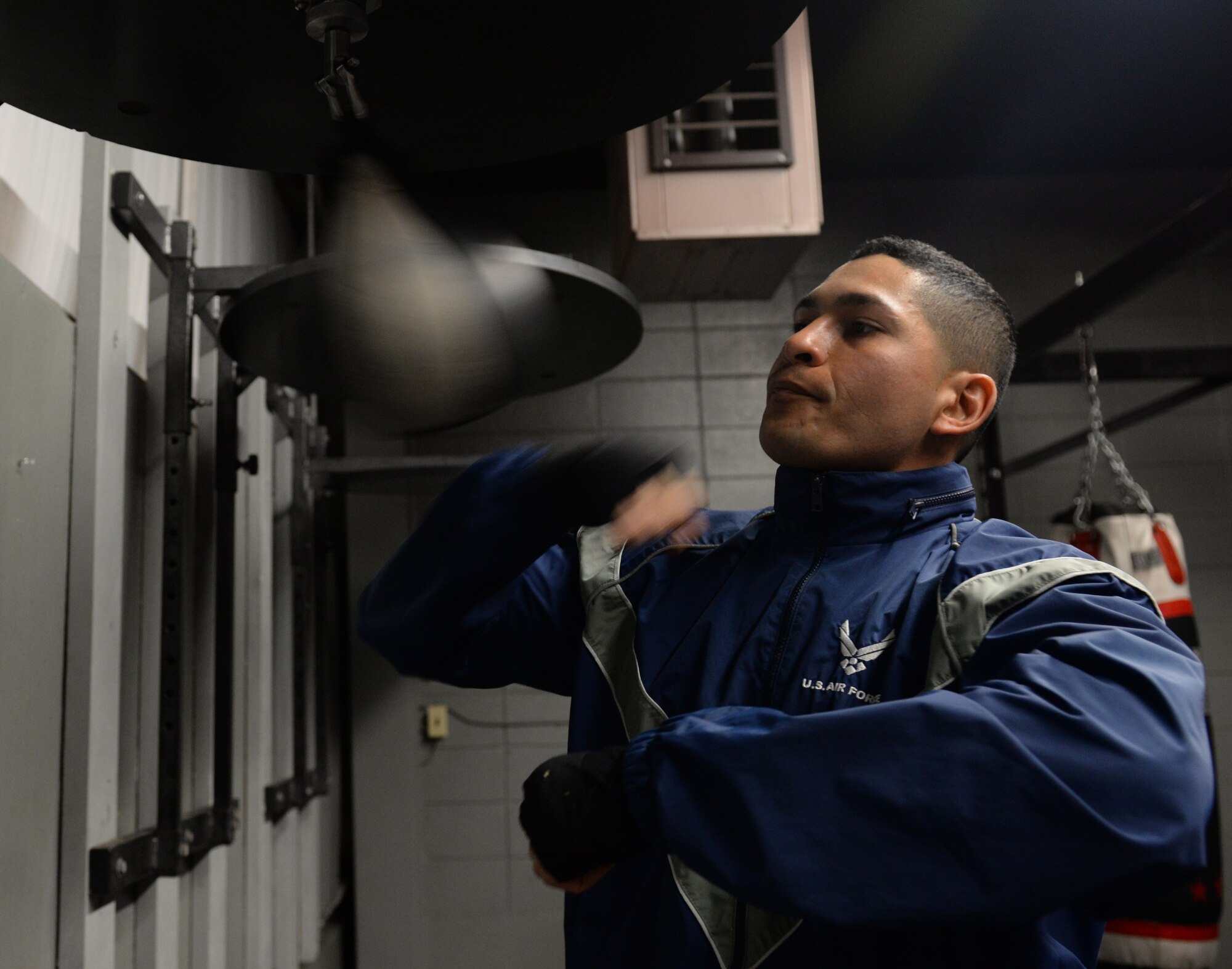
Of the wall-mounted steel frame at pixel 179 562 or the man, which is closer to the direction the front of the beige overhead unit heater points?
the man

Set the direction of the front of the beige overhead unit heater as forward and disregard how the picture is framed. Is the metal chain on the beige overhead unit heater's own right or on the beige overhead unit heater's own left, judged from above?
on the beige overhead unit heater's own left

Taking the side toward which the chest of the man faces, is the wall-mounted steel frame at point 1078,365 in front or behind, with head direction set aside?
behind

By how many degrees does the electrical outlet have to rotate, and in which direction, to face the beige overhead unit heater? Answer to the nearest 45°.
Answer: approximately 45° to its left

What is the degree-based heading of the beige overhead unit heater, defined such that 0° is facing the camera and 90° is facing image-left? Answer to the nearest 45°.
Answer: approximately 0°

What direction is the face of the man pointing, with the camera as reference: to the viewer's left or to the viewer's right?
to the viewer's left

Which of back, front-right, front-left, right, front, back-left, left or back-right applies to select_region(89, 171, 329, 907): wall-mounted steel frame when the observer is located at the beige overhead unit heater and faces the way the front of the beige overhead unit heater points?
front-right

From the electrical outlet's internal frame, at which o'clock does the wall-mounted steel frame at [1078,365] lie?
The wall-mounted steel frame is roughly at 10 o'clock from the electrical outlet.

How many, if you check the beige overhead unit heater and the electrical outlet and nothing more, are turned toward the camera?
2

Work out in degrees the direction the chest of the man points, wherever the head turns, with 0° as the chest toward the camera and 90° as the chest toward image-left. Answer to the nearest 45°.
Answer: approximately 45°
